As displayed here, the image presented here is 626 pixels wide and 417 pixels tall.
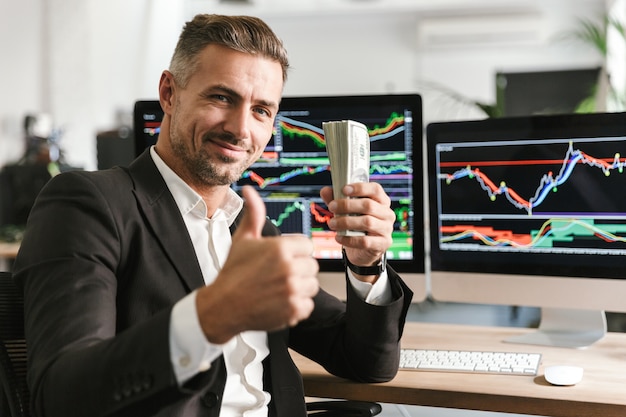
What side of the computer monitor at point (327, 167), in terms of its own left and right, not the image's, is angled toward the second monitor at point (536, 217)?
left

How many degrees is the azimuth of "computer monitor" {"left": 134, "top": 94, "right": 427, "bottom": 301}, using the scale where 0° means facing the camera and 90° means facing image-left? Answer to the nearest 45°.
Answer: approximately 0°

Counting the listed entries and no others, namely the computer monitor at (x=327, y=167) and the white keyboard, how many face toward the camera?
2

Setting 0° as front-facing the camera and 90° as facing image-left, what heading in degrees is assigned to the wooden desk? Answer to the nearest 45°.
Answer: approximately 0°

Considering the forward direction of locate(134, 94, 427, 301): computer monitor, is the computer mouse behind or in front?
in front

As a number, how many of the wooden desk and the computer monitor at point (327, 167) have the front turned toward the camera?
2

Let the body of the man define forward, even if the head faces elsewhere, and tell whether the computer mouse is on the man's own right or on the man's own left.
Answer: on the man's own left

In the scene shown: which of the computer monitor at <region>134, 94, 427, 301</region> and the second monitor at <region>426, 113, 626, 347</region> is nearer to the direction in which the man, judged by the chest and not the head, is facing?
the second monitor
